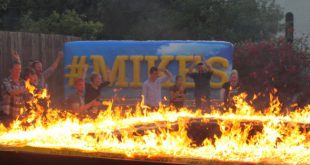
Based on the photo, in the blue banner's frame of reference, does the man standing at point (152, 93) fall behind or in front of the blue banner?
in front

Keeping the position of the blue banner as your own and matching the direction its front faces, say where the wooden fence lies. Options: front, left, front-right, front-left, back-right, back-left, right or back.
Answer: right

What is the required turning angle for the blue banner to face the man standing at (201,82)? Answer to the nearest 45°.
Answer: approximately 45° to its left

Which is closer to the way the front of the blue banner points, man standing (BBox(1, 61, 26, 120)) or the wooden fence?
the man standing

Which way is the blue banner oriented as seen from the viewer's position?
toward the camera
